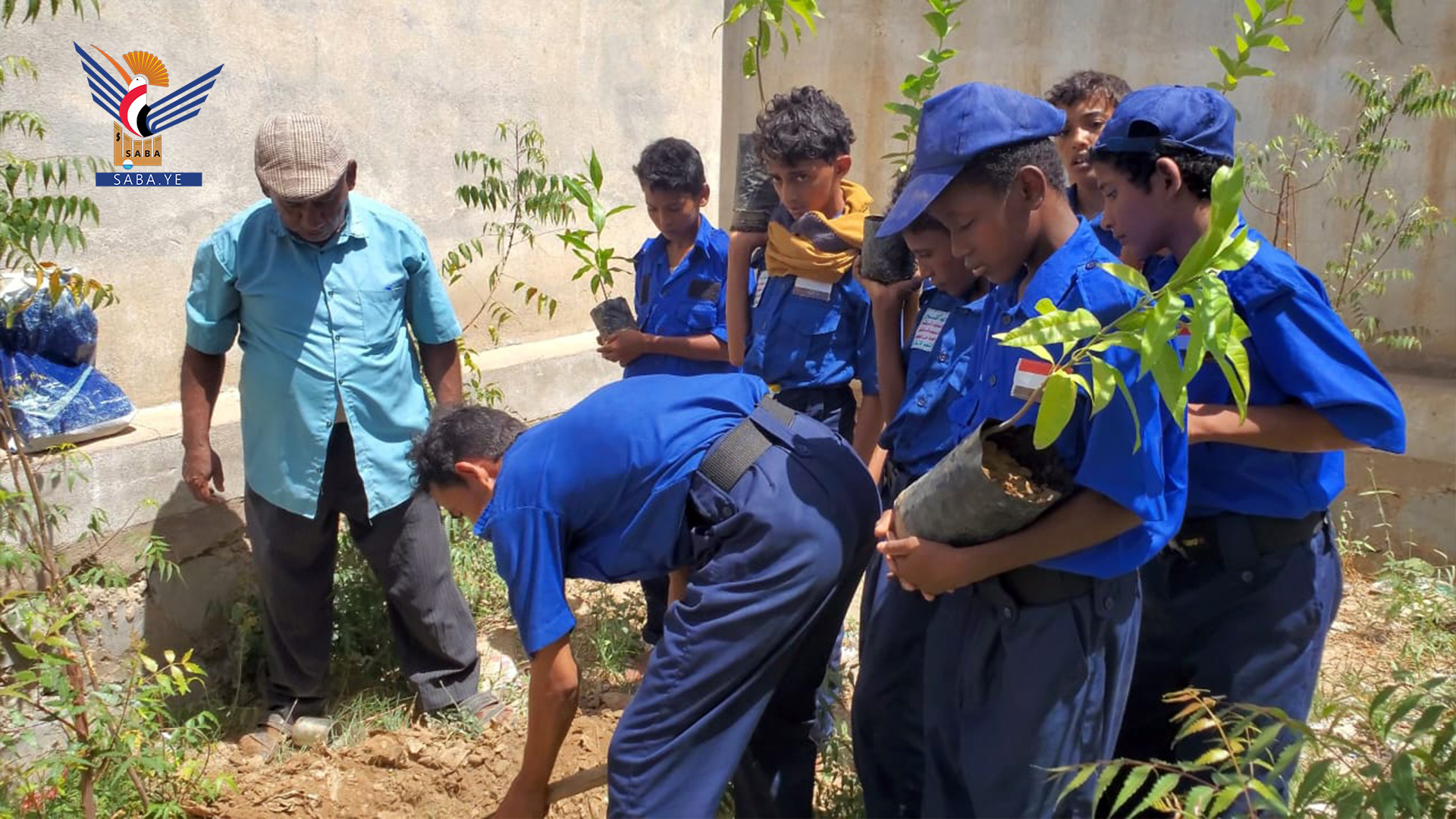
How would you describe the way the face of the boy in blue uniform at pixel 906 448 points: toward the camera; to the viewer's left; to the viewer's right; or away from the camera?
to the viewer's left

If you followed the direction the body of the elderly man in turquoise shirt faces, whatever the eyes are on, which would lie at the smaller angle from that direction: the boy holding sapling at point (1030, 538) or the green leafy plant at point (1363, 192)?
the boy holding sapling

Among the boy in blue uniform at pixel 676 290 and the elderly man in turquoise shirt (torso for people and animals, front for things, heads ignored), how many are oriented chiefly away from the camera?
0

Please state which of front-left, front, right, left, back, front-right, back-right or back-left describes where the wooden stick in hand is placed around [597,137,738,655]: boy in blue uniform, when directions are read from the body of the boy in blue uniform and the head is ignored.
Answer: front-left

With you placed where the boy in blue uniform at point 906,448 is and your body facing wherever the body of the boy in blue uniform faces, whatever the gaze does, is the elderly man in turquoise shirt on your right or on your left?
on your right

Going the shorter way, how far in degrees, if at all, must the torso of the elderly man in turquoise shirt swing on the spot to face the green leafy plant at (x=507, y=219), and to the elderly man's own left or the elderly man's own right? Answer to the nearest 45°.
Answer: approximately 135° to the elderly man's own left

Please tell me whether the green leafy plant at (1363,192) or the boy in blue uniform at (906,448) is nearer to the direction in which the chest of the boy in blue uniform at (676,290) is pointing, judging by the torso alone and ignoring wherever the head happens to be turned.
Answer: the boy in blue uniform

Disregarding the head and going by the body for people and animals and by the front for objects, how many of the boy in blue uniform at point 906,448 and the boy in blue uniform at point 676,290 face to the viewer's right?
0

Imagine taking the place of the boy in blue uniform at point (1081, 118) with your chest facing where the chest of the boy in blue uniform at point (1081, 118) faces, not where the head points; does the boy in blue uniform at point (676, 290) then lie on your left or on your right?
on your right

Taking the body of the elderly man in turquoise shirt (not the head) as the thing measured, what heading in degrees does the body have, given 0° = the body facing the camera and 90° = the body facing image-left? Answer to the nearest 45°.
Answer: approximately 0°

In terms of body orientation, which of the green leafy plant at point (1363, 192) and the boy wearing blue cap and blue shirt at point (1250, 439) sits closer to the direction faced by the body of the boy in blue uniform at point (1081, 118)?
the boy wearing blue cap and blue shirt
